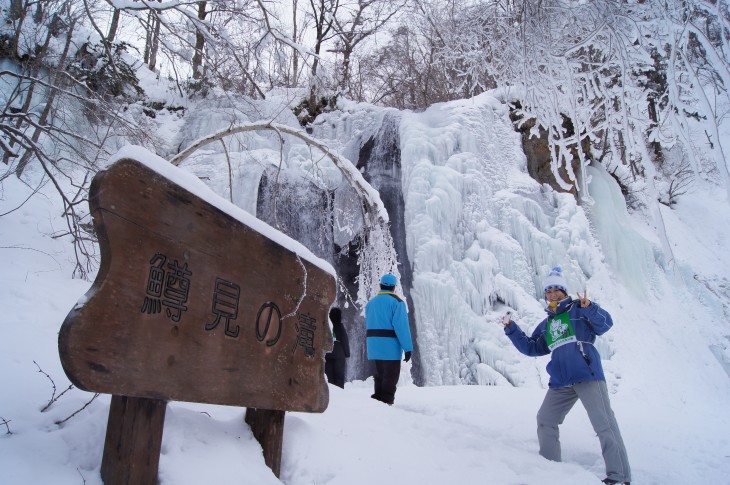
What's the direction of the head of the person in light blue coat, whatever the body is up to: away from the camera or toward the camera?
away from the camera

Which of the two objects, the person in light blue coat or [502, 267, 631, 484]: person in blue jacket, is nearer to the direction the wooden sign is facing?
the person in blue jacket

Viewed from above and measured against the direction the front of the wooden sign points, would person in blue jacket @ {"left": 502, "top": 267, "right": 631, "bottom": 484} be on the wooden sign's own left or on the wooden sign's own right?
on the wooden sign's own left

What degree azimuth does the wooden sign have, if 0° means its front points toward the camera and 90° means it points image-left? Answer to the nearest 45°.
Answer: approximately 315°

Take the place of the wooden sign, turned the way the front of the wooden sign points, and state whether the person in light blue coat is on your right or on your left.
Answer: on your left
